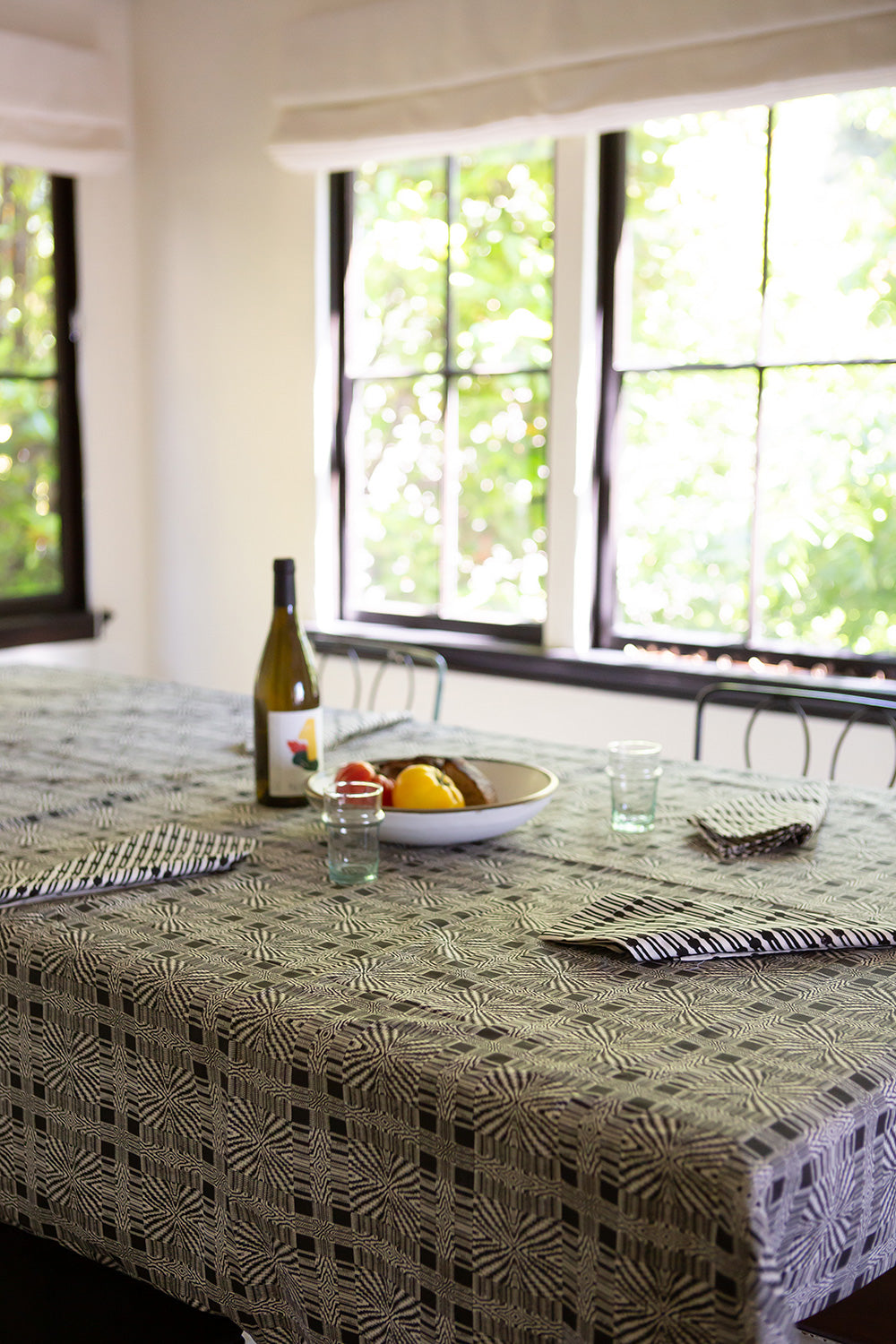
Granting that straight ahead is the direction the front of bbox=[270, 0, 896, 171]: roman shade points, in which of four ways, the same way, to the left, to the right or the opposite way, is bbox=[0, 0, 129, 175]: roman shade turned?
to the left

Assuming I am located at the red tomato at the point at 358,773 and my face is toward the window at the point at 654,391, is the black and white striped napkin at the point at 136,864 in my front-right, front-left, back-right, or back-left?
back-left

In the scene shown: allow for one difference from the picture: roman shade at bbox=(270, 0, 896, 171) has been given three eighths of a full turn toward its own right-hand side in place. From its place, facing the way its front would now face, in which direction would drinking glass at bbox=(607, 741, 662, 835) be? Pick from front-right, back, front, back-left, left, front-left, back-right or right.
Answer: back

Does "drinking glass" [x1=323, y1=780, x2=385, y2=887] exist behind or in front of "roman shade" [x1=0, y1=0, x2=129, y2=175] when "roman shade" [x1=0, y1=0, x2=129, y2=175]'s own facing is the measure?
in front

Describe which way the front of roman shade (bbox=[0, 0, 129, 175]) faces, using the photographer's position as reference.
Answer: facing the viewer and to the right of the viewer

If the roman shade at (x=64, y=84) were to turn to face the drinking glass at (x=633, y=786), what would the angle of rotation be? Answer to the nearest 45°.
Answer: approximately 45° to its right

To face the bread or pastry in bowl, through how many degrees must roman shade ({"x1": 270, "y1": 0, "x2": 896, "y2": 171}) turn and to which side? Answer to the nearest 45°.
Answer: approximately 45° to its left

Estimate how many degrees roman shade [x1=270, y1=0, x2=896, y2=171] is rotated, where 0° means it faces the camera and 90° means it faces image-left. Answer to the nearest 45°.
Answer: approximately 45°

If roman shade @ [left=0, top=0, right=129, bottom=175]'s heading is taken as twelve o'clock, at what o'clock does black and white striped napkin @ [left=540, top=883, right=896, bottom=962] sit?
The black and white striped napkin is roughly at 1 o'clock from the roman shade.

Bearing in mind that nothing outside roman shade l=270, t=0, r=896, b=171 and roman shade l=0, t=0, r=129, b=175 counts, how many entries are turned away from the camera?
0

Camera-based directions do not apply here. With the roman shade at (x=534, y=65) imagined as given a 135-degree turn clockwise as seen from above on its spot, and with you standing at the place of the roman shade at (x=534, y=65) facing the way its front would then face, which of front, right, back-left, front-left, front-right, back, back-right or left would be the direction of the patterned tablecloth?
back
